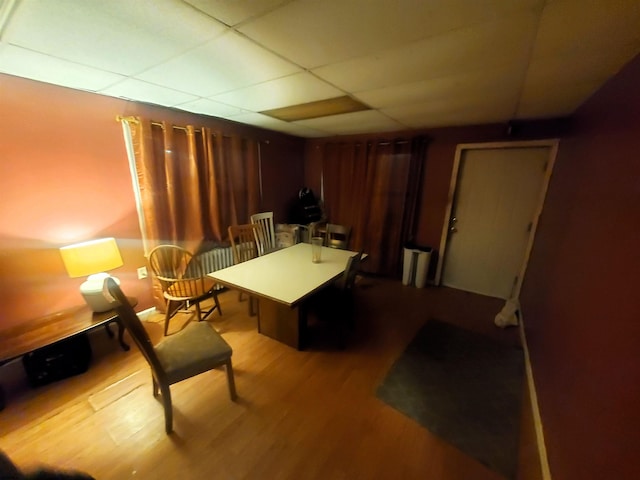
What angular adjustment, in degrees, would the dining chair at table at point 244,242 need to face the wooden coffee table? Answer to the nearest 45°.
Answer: approximately 90° to its right

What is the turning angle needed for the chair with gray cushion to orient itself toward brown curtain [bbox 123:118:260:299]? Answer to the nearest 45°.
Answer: approximately 45° to its left

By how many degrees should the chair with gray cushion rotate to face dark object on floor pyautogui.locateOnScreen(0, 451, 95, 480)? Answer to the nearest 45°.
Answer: approximately 135° to its right

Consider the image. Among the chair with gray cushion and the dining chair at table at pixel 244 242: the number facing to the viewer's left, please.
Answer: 0

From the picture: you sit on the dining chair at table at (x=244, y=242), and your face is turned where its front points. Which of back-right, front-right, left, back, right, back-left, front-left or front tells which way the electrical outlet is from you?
back-right

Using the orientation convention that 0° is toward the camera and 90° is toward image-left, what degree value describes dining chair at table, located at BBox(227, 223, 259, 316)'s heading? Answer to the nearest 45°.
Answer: approximately 315°

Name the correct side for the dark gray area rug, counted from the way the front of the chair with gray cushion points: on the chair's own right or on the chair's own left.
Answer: on the chair's own right

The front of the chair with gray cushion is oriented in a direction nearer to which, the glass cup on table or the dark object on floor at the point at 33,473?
the glass cup on table

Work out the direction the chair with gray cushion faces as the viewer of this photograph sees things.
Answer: facing away from the viewer and to the right of the viewer

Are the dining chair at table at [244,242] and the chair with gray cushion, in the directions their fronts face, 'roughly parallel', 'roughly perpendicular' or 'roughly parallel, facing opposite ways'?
roughly perpendicular
